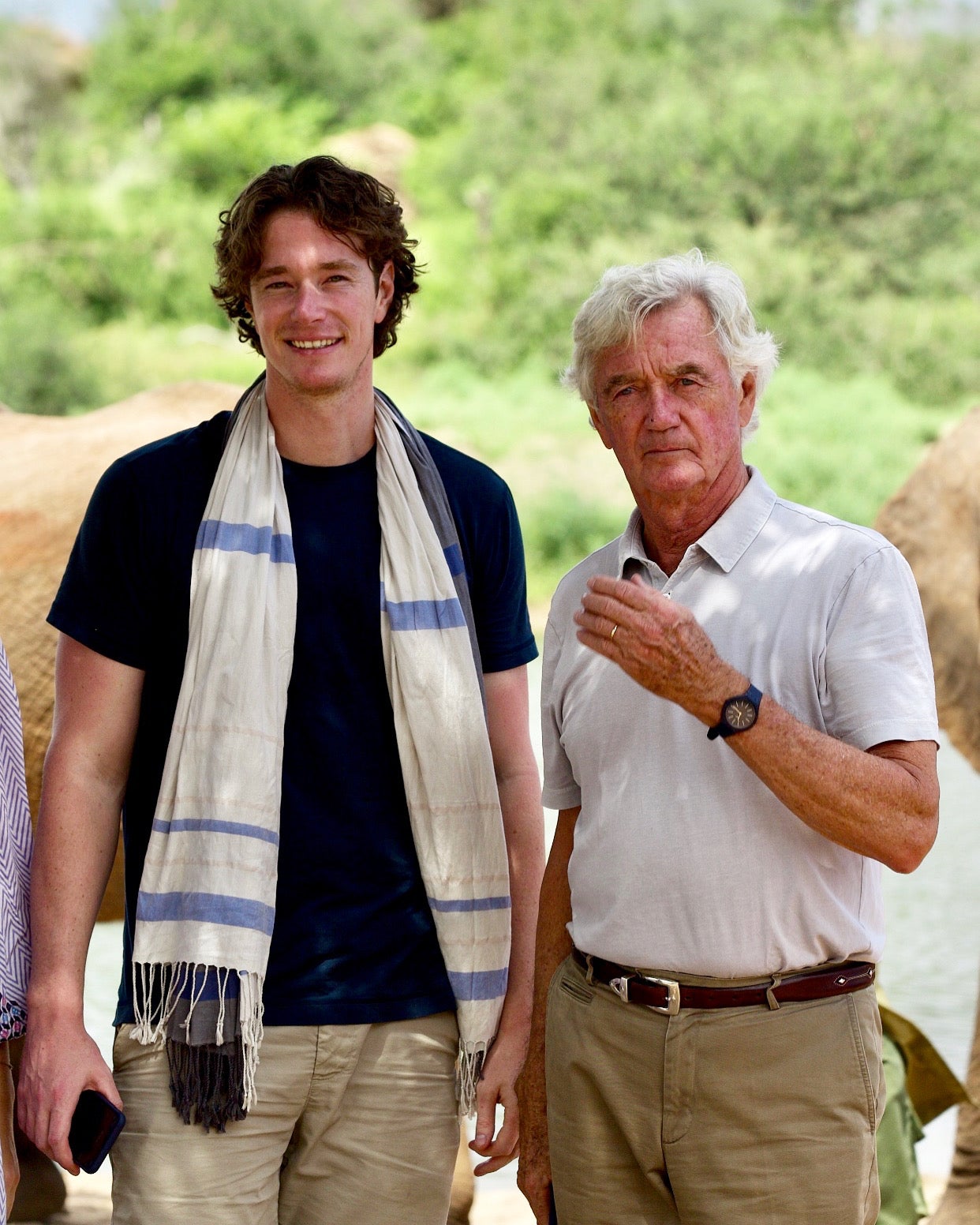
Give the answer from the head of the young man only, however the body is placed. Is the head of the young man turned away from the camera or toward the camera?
toward the camera

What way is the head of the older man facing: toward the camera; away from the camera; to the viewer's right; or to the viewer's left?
toward the camera

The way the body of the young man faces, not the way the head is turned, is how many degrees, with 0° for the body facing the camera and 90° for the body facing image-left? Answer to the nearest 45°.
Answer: approximately 0°

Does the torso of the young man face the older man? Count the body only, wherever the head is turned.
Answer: no
